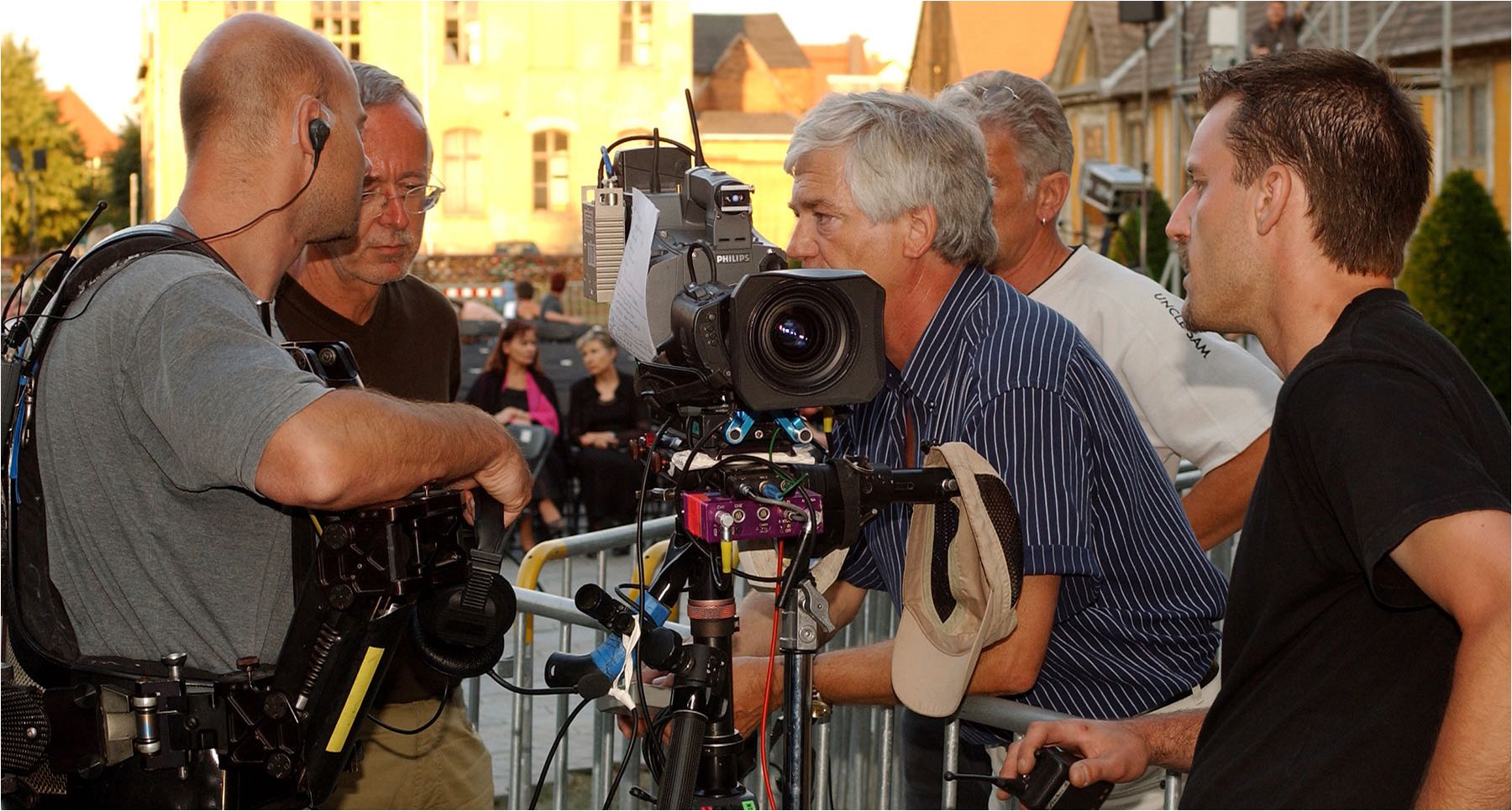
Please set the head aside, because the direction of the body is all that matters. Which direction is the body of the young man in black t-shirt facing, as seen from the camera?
to the viewer's left

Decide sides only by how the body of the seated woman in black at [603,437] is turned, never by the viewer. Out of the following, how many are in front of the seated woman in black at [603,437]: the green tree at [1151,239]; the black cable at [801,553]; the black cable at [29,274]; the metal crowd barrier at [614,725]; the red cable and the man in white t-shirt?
5

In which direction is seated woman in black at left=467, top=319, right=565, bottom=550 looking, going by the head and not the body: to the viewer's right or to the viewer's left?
to the viewer's right

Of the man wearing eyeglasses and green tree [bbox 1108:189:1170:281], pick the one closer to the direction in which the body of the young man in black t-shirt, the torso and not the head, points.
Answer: the man wearing eyeglasses

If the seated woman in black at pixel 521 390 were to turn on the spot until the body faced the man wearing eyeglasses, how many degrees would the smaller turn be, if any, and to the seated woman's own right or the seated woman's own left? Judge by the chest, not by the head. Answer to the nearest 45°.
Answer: approximately 45° to the seated woman's own right

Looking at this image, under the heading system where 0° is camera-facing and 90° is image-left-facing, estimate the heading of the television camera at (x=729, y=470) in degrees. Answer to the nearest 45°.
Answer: approximately 315°

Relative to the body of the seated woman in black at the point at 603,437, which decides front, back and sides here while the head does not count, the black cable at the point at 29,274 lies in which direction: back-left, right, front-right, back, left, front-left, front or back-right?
front

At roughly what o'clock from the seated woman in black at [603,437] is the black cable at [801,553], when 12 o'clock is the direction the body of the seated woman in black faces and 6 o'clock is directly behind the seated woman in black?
The black cable is roughly at 12 o'clock from the seated woman in black.

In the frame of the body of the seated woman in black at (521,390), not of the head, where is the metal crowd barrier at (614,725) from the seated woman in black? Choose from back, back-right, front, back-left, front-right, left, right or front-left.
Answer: front-right

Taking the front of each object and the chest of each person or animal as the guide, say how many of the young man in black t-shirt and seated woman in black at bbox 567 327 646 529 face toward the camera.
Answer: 1

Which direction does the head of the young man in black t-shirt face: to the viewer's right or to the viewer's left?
to the viewer's left

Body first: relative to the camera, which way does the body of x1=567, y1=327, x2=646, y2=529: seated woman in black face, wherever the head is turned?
toward the camera
